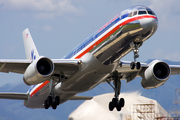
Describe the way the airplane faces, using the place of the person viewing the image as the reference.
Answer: facing the viewer and to the right of the viewer
